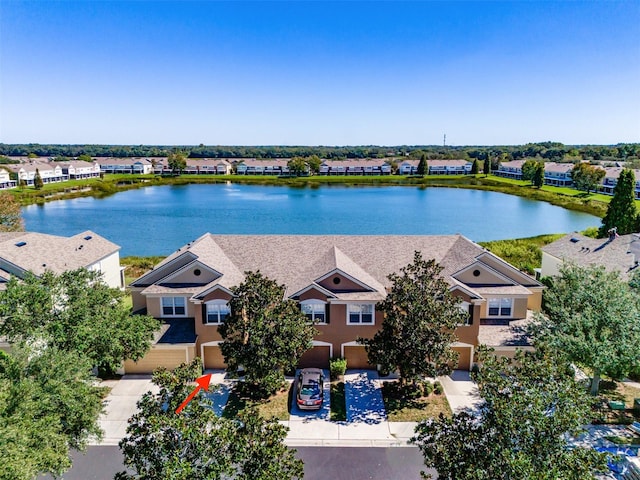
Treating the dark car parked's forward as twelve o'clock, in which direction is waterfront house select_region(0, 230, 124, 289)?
The waterfront house is roughly at 10 o'clock from the dark car parked.

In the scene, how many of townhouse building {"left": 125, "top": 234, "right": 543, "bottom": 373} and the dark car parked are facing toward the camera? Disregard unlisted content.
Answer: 1

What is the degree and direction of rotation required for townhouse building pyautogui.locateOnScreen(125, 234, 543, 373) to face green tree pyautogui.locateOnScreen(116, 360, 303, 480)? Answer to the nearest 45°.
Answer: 0° — it already faces it

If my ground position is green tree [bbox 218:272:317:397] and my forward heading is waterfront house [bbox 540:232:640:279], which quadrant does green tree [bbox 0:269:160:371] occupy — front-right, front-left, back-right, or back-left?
back-left

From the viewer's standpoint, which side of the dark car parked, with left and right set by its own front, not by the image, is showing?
back

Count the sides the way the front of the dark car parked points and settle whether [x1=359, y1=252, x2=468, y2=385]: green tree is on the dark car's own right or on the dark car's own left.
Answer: on the dark car's own right

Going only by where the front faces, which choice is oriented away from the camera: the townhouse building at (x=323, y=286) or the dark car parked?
the dark car parked

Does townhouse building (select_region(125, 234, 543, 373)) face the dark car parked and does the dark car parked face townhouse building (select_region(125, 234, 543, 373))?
yes

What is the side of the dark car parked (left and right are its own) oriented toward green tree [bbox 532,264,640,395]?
right

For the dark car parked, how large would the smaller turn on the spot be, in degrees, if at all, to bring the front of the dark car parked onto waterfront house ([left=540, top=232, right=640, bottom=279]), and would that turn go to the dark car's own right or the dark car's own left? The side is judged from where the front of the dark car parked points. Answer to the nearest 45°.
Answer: approximately 45° to the dark car's own right

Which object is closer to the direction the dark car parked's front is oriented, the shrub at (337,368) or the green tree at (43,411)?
the shrub

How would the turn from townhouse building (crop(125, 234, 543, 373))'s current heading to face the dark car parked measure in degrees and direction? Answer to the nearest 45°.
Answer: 0° — it already faces it

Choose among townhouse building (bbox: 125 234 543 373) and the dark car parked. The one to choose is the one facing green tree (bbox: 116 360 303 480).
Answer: the townhouse building

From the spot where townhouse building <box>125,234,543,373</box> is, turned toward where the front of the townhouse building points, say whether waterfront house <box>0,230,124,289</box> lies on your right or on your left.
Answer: on your right
